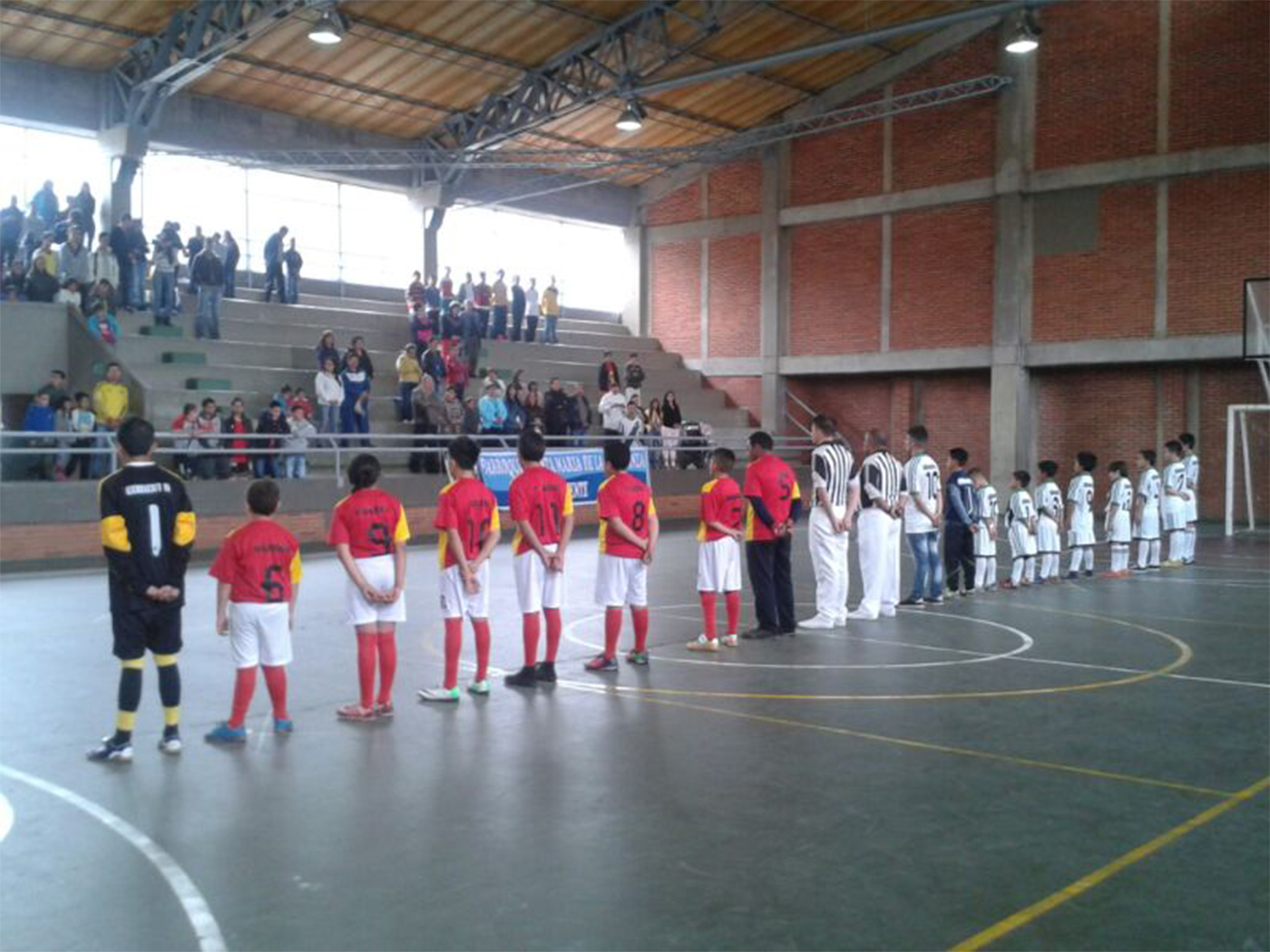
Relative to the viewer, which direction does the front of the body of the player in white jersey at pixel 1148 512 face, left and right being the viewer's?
facing away from the viewer and to the left of the viewer

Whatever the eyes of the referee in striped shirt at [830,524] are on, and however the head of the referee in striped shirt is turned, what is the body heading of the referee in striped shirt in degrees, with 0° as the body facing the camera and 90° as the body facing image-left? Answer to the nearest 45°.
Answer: approximately 135°

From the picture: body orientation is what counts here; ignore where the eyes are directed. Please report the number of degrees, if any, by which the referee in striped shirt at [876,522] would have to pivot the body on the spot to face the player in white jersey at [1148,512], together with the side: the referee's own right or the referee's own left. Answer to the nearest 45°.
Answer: approximately 90° to the referee's own right

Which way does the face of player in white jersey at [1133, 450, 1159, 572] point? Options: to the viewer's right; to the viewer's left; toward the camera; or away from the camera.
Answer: to the viewer's left

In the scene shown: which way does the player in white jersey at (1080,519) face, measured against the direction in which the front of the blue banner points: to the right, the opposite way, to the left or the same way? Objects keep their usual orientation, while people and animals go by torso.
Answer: the opposite way

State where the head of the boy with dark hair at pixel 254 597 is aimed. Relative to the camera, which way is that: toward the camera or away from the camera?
away from the camera

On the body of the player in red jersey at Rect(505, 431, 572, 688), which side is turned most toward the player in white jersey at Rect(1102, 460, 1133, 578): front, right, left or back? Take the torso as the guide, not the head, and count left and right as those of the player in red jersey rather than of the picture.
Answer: right

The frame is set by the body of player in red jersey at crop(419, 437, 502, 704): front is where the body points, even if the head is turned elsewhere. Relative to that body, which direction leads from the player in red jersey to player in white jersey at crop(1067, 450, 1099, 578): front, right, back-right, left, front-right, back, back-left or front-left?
right

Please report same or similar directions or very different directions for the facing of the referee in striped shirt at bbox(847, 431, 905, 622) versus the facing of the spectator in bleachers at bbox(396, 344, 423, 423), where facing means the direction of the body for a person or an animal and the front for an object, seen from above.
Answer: very different directions

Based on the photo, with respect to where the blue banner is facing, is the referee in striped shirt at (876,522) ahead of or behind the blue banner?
ahead

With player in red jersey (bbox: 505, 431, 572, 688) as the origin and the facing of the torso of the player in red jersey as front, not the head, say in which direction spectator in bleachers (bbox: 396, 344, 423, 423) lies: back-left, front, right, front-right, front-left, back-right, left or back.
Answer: front-right

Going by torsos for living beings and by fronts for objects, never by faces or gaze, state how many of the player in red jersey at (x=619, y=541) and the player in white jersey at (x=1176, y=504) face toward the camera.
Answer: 0

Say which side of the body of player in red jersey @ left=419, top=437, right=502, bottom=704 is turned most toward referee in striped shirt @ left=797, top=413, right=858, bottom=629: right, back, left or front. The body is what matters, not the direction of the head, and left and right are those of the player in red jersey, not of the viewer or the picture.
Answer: right

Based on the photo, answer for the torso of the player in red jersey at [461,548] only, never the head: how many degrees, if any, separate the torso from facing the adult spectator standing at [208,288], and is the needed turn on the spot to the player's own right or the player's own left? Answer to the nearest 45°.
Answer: approximately 45° to the player's own right
